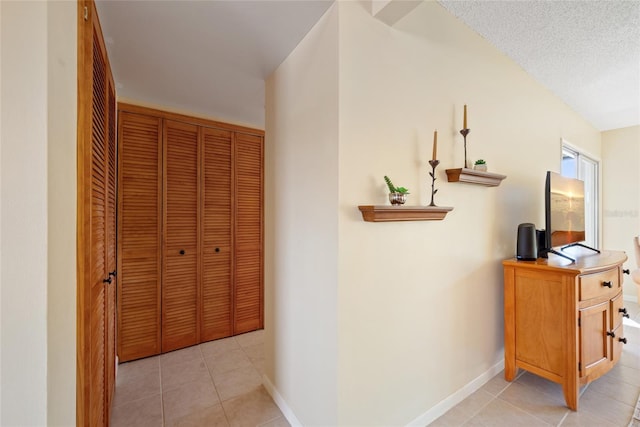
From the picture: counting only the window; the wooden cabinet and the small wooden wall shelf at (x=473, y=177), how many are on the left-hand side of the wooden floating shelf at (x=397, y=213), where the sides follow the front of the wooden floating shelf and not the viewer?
3

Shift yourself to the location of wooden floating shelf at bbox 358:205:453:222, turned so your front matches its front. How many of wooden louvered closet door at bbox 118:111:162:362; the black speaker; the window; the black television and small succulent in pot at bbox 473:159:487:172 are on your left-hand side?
4

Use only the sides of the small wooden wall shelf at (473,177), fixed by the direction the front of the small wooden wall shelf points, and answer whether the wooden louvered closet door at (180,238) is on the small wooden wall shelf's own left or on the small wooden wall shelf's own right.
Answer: on the small wooden wall shelf's own right

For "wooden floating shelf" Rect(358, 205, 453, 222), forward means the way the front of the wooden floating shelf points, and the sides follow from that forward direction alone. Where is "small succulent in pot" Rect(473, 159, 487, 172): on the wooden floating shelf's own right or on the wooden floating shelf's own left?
on the wooden floating shelf's own left

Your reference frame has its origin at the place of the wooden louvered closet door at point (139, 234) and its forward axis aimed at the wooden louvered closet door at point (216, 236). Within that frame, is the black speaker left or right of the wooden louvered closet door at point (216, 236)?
right

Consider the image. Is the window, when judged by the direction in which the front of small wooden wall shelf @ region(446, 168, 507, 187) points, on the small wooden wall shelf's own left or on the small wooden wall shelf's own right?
on the small wooden wall shelf's own left

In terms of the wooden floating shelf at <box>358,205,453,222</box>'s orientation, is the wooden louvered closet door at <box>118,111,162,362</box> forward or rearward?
rearward
